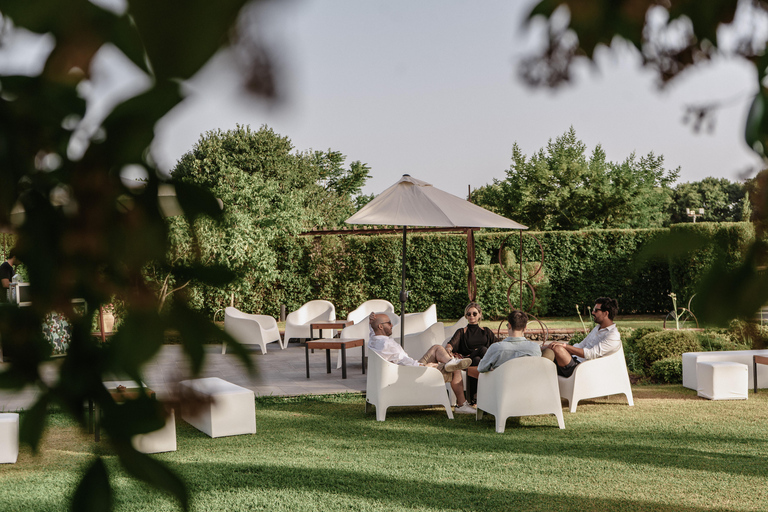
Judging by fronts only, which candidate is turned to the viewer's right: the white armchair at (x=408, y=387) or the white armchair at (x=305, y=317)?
the white armchair at (x=408, y=387)

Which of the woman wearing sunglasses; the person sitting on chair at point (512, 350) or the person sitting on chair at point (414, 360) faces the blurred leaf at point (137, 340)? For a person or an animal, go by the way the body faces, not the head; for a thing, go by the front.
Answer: the woman wearing sunglasses

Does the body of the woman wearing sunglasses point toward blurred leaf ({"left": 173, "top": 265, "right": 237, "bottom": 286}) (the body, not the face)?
yes

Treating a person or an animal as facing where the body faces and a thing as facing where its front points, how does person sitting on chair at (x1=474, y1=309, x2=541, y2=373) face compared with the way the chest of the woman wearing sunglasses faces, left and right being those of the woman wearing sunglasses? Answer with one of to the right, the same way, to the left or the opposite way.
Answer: the opposite way

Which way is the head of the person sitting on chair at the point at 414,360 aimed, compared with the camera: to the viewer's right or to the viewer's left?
to the viewer's right

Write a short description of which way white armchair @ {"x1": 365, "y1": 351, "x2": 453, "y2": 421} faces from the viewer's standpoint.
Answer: facing to the right of the viewer

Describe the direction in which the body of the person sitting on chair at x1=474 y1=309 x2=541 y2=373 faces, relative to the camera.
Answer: away from the camera

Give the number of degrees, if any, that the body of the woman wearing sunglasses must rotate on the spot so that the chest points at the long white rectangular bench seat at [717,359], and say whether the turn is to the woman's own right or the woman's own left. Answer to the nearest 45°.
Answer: approximately 90° to the woman's own left

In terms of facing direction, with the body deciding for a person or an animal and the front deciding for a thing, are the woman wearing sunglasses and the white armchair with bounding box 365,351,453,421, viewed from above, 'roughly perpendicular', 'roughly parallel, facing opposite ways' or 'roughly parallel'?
roughly perpendicular

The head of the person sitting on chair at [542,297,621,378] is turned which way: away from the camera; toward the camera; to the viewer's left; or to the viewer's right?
to the viewer's left

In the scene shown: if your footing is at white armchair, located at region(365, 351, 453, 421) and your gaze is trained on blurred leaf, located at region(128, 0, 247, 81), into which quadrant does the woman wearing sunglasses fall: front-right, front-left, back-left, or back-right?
back-left

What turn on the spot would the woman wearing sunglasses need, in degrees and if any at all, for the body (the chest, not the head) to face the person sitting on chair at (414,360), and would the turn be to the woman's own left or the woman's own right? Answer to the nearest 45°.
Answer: approximately 45° to the woman's own right

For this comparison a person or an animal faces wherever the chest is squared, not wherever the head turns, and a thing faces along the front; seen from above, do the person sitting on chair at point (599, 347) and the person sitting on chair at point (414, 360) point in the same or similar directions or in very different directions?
very different directions

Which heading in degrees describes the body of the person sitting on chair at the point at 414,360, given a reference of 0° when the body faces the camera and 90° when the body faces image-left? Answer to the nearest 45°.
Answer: approximately 270°

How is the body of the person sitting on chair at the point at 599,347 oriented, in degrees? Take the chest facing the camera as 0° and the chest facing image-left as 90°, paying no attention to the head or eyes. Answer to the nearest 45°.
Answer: approximately 90°
